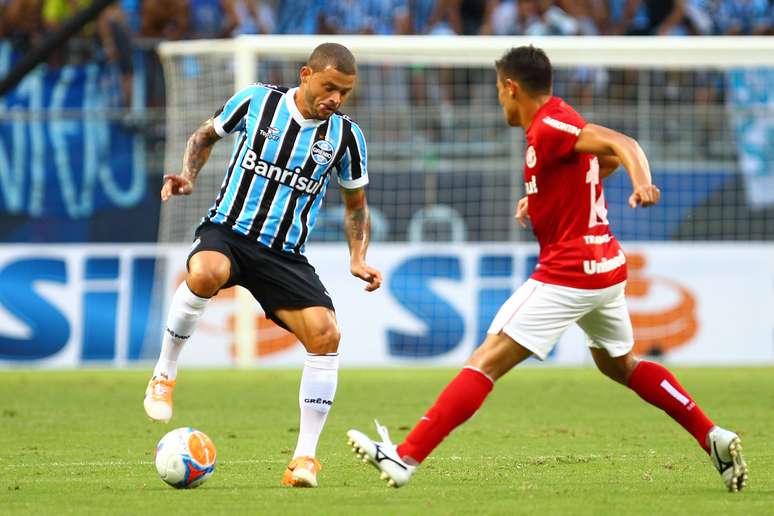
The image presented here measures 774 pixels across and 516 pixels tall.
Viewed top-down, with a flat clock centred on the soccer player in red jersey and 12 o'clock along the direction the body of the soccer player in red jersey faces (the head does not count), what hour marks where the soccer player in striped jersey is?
The soccer player in striped jersey is roughly at 1 o'clock from the soccer player in red jersey.

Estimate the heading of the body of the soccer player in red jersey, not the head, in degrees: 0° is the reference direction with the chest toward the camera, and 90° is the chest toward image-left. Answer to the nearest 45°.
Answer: approximately 90°

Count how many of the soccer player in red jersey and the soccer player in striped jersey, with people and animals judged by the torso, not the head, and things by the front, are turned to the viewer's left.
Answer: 1

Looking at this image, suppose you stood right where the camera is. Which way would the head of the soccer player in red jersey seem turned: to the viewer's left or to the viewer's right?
to the viewer's left

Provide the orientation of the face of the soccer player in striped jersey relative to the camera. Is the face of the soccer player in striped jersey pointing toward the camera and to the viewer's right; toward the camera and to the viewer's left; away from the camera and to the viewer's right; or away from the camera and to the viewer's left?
toward the camera and to the viewer's right

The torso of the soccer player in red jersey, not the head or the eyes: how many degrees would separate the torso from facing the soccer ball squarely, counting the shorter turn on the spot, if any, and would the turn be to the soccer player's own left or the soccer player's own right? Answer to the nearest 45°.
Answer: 0° — they already face it

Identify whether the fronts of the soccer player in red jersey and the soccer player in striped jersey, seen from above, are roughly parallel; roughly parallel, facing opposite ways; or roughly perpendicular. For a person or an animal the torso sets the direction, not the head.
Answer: roughly perpendicular

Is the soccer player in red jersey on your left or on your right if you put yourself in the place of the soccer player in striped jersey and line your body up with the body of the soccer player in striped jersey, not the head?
on your left

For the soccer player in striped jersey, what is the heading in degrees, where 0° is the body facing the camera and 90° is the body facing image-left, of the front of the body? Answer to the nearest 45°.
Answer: approximately 0°
